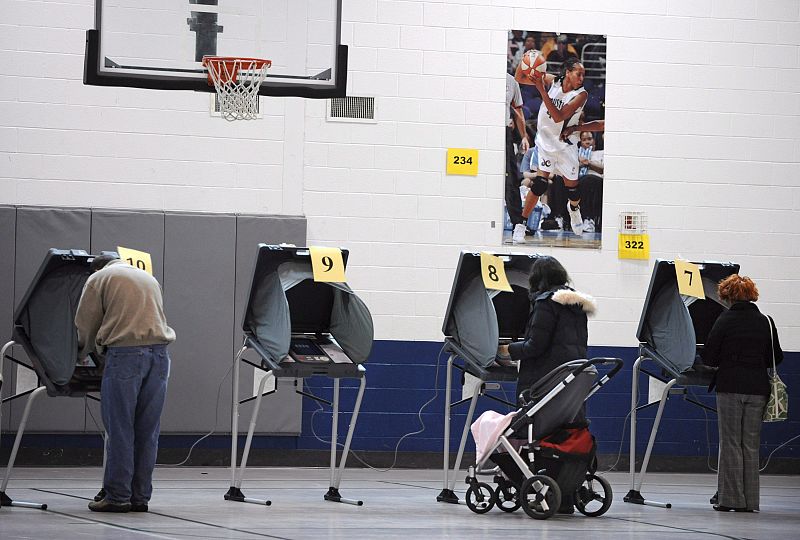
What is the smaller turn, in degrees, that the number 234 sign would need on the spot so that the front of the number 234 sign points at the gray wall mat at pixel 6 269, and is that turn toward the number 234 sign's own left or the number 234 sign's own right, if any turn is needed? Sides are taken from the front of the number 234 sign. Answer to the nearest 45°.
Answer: approximately 90° to the number 234 sign's own right

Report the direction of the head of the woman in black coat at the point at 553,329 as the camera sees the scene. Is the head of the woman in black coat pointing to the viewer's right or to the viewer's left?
to the viewer's left

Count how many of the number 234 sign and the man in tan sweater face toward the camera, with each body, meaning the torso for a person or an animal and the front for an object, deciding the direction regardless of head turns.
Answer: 1

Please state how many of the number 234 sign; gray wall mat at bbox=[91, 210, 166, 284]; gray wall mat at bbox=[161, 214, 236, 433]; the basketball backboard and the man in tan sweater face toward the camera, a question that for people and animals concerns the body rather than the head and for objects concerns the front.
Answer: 4

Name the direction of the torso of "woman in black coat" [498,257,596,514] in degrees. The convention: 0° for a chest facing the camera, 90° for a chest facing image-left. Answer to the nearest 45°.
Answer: approximately 135°

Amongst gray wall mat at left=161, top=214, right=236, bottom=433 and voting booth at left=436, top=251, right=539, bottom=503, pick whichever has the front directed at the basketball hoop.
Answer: the gray wall mat

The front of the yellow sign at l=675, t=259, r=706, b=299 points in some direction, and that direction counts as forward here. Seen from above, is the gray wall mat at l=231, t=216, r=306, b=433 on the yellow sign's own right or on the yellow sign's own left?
on the yellow sign's own right
